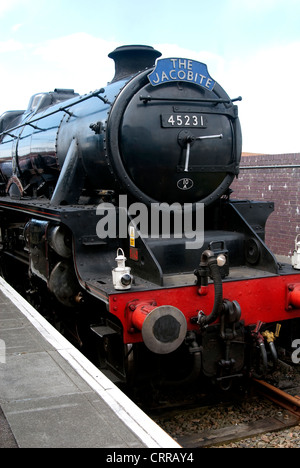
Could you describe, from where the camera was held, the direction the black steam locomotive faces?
facing the viewer and to the right of the viewer
